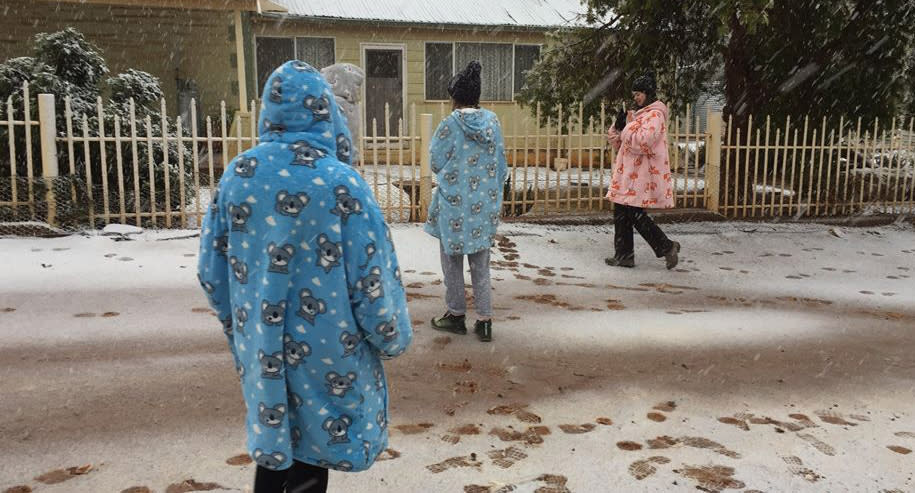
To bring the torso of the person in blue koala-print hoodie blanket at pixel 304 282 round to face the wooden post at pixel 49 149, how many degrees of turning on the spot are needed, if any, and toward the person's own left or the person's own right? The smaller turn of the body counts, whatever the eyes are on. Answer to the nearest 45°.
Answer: approximately 45° to the person's own left

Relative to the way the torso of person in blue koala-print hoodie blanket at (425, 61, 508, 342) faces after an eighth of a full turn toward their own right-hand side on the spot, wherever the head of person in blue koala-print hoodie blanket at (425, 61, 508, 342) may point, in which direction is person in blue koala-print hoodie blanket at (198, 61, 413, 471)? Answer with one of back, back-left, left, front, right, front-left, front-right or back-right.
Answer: back

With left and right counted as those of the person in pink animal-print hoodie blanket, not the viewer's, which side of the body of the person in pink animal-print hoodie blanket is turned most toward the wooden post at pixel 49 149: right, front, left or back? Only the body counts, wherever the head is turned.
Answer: front

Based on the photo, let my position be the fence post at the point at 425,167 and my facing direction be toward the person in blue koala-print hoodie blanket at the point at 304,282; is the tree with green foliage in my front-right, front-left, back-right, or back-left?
back-left

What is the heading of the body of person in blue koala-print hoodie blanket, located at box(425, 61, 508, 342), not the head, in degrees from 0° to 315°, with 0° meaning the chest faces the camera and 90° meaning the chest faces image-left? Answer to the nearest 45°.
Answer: approximately 135°

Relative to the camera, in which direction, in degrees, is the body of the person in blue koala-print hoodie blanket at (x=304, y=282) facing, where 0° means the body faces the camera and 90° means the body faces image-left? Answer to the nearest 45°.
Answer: approximately 225°

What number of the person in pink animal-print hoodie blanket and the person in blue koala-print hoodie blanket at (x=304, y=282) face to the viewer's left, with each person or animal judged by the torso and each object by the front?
1

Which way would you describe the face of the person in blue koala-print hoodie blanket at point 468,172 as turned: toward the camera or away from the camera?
away from the camera

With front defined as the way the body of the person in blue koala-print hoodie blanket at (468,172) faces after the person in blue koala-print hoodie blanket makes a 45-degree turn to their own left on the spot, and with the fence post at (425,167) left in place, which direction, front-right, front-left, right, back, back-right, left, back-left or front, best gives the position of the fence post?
right

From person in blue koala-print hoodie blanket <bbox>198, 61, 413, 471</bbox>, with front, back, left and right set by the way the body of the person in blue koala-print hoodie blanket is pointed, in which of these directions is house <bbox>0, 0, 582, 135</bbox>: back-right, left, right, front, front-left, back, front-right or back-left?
front-left

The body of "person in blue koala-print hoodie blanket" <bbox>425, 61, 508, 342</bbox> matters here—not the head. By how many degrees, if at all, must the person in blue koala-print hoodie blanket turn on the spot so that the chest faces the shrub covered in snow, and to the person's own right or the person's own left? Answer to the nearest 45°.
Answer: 0° — they already face it

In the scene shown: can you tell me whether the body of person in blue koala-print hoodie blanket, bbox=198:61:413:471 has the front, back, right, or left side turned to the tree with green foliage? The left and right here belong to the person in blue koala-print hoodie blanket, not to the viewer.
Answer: front

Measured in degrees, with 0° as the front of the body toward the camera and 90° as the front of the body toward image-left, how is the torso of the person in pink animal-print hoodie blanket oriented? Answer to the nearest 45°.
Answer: approximately 90°

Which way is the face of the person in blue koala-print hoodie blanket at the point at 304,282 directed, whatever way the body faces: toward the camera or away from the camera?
away from the camera

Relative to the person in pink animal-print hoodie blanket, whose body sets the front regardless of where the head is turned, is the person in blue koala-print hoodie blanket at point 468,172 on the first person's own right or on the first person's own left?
on the first person's own left

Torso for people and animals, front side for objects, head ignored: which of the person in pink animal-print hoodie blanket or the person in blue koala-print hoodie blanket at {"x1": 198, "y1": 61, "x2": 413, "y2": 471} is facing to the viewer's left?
the person in pink animal-print hoodie blanket

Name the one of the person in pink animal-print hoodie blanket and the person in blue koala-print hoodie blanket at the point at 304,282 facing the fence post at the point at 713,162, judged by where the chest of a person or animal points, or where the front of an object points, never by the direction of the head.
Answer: the person in blue koala-print hoodie blanket
